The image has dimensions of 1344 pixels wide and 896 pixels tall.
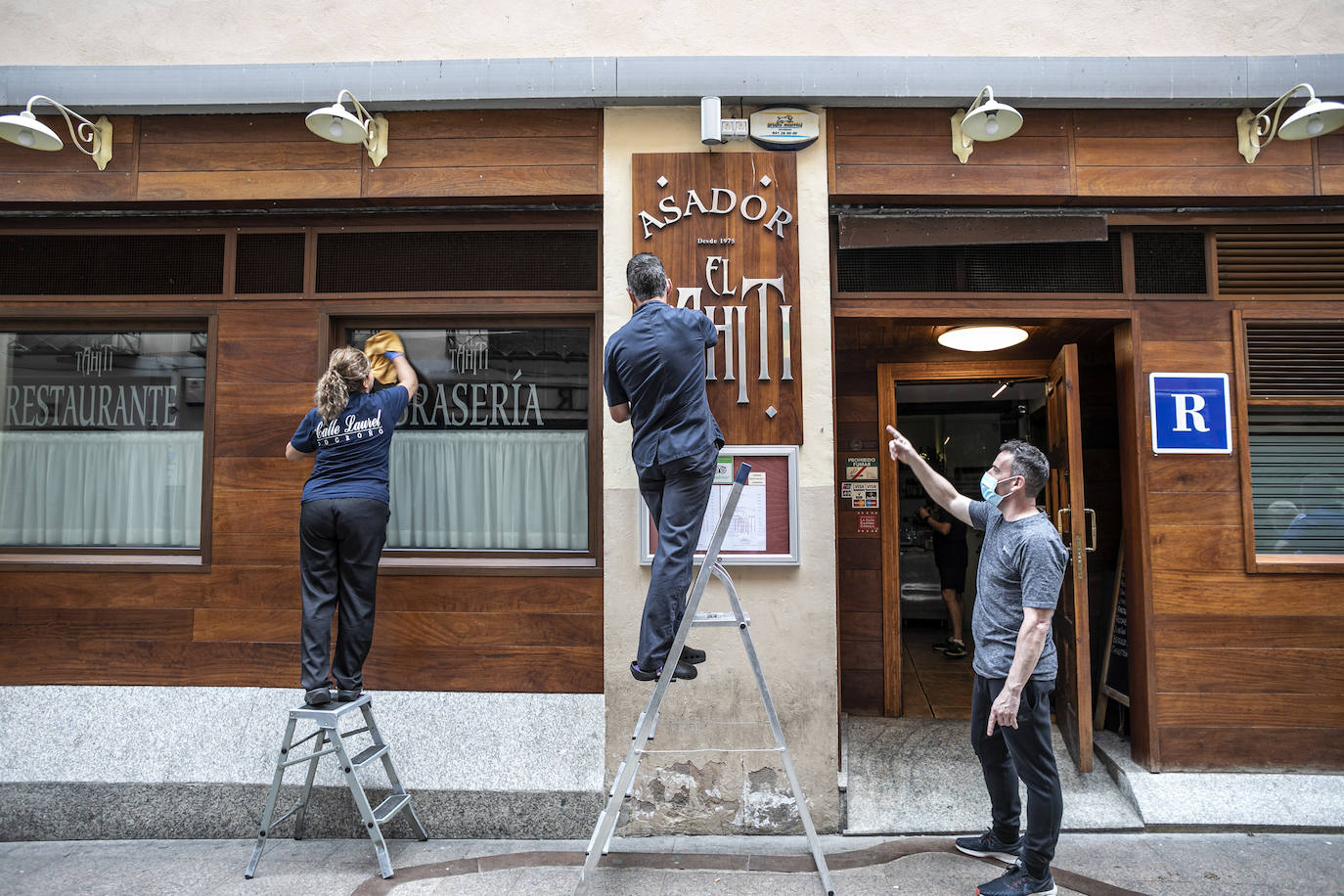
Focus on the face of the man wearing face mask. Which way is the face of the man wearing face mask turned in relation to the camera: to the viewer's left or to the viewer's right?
to the viewer's left

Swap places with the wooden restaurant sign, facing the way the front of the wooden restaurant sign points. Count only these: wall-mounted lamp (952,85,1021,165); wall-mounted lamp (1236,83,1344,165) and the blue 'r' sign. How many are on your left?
3

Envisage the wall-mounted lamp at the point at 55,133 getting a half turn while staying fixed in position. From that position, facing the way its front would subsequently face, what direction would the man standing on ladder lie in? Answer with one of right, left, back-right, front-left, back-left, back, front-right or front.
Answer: right

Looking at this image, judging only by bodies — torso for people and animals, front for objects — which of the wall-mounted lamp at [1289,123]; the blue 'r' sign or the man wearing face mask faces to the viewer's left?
the man wearing face mask

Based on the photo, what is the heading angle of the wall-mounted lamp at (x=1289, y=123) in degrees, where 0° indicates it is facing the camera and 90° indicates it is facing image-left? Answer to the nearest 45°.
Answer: approximately 315°

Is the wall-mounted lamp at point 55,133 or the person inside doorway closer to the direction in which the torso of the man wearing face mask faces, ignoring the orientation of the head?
the wall-mounted lamp

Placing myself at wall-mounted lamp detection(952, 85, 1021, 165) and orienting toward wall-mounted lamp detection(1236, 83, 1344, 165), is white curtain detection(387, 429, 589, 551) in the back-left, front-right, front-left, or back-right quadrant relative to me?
back-left

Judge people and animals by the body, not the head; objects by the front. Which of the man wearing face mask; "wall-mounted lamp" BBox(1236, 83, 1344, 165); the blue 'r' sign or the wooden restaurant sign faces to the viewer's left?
the man wearing face mask

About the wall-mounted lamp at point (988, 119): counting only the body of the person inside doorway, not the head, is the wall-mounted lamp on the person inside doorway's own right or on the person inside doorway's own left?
on the person inside doorway's own left

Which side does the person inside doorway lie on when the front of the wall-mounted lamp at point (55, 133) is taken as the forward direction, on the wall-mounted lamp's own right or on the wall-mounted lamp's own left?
on the wall-mounted lamp's own left

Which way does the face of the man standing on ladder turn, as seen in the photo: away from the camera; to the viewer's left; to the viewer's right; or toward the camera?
away from the camera

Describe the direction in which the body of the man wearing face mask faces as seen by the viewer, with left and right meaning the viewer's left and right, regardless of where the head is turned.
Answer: facing to the left of the viewer

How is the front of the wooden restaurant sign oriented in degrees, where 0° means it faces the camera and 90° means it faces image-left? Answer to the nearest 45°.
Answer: approximately 0°
